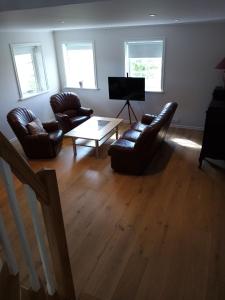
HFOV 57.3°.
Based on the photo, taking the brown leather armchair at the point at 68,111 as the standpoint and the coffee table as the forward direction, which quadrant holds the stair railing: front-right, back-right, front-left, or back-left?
front-right

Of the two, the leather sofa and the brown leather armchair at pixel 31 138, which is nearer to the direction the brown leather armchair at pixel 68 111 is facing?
the leather sofa

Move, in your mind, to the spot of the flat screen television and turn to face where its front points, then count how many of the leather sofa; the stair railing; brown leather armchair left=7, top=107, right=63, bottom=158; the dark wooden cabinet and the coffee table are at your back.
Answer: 0

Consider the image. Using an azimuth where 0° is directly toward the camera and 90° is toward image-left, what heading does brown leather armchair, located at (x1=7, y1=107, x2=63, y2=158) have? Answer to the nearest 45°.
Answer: approximately 270°

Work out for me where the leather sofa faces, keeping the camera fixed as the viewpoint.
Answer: facing away from the viewer and to the left of the viewer

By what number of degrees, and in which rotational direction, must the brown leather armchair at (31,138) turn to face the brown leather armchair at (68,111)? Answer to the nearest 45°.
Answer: approximately 45° to its left

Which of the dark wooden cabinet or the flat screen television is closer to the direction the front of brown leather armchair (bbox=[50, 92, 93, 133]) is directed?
the dark wooden cabinet

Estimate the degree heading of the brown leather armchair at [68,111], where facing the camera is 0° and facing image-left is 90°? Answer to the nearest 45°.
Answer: approximately 315°

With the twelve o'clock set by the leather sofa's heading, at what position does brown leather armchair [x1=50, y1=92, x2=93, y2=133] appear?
The brown leather armchair is roughly at 12 o'clock from the leather sofa.

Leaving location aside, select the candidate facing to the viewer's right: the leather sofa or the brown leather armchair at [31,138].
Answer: the brown leather armchair

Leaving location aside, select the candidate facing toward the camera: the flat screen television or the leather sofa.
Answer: the flat screen television

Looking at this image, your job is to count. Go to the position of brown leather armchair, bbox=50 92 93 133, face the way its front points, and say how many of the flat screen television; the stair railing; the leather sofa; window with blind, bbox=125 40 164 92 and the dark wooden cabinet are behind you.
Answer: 0

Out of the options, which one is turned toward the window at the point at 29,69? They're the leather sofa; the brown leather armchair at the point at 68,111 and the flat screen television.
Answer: the leather sofa

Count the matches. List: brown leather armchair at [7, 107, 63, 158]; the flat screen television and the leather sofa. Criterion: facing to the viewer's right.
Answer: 1

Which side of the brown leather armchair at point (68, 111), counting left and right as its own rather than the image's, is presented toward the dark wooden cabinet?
front

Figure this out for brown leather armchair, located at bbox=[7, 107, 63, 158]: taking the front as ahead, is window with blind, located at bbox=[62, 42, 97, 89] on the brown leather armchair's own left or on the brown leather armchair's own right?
on the brown leather armchair's own left

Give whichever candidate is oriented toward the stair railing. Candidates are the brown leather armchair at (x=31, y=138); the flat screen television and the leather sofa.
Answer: the flat screen television

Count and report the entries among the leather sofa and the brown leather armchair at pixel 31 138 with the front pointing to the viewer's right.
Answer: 1

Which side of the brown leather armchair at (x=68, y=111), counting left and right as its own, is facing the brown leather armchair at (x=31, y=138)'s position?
right
